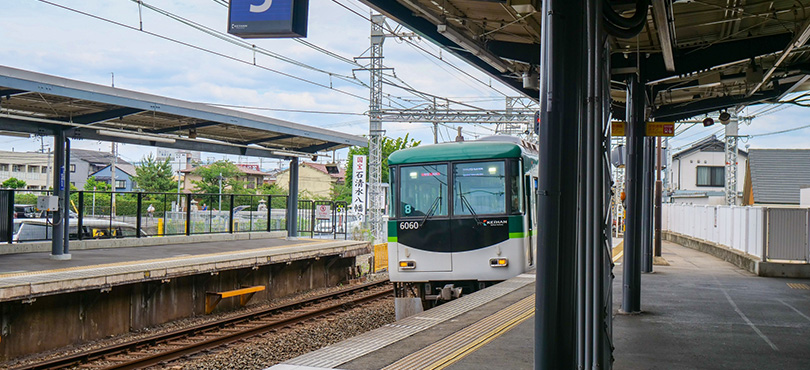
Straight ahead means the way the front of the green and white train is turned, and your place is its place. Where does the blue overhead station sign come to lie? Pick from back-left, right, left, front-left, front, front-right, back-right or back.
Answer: front-right

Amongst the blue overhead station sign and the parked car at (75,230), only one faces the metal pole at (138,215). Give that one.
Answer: the parked car

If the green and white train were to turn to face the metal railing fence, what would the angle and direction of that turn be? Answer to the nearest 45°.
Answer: approximately 135° to its right

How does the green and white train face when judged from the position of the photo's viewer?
facing the viewer

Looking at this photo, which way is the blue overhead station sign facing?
toward the camera

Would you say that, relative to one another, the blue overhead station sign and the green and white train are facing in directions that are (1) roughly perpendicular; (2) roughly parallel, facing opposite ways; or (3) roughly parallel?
roughly parallel

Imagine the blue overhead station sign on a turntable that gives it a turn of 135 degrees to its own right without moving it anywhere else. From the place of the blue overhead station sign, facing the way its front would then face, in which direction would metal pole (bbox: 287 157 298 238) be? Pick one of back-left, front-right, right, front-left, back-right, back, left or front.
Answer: front-right

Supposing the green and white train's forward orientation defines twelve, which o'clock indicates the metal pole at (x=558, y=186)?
The metal pole is roughly at 12 o'clock from the green and white train.
